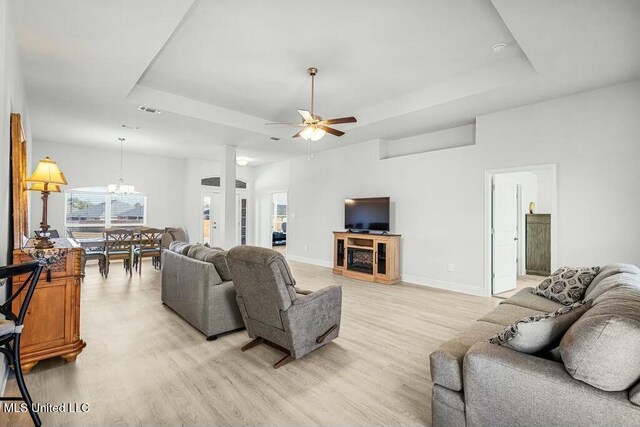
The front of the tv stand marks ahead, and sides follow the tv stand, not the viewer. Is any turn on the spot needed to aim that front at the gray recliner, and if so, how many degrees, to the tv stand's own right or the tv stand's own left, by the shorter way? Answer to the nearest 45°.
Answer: approximately 45° to the tv stand's own left

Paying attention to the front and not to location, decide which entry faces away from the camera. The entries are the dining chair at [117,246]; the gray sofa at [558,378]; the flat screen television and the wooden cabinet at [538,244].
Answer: the dining chair

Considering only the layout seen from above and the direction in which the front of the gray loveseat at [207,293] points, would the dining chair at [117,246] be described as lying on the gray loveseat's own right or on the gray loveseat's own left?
on the gray loveseat's own left

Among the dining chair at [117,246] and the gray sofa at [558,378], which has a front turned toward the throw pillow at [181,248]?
the gray sofa

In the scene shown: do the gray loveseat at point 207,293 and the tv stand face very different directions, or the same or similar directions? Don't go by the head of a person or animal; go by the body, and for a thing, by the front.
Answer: very different directions

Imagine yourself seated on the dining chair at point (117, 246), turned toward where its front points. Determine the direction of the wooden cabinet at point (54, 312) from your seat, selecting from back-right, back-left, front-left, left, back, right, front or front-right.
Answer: back

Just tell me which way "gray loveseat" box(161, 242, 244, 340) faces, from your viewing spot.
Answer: facing away from the viewer and to the right of the viewer

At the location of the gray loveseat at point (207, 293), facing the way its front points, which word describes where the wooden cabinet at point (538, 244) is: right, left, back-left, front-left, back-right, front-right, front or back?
front-right

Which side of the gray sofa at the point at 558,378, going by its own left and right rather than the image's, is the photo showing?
left

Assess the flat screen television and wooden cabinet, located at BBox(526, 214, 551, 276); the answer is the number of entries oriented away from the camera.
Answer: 0

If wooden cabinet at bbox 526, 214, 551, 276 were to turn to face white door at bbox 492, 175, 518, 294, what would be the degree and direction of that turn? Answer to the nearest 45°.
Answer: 0° — it already faces it

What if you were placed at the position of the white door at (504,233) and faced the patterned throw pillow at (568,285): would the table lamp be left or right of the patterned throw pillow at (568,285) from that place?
right

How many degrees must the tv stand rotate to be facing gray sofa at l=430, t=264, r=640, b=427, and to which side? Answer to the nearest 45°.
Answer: approximately 45° to its left

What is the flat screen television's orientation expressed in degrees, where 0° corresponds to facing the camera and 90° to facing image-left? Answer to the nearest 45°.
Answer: approximately 45°
